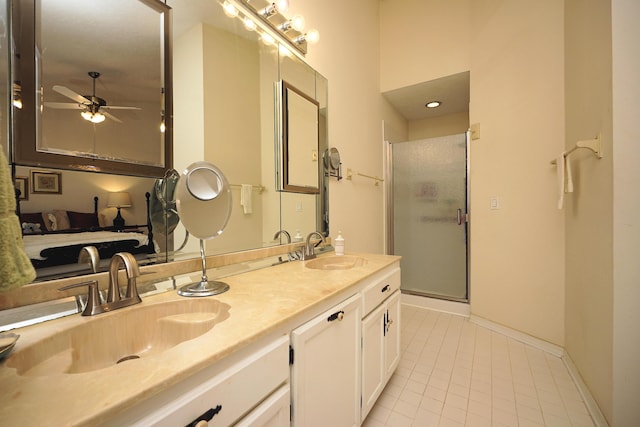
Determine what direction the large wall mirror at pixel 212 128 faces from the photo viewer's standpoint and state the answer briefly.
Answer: facing the viewer and to the right of the viewer

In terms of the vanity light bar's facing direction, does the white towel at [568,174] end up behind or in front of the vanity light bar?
in front

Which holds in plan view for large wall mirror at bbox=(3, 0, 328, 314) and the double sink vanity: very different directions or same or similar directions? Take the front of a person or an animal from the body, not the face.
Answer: same or similar directions

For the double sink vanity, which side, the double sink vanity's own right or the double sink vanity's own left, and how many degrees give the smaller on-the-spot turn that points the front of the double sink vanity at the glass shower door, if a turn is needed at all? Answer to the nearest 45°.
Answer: approximately 90° to the double sink vanity's own left

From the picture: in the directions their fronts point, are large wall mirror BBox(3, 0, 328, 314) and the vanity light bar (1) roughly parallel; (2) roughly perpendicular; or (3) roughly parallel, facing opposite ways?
roughly parallel
